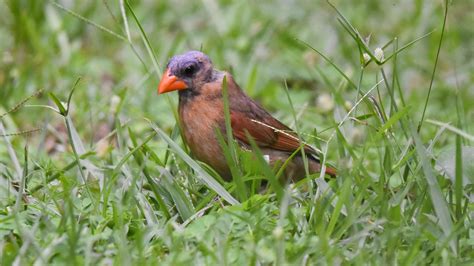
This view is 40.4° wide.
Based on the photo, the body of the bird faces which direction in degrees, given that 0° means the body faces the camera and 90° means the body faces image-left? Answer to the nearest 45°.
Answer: approximately 90°
